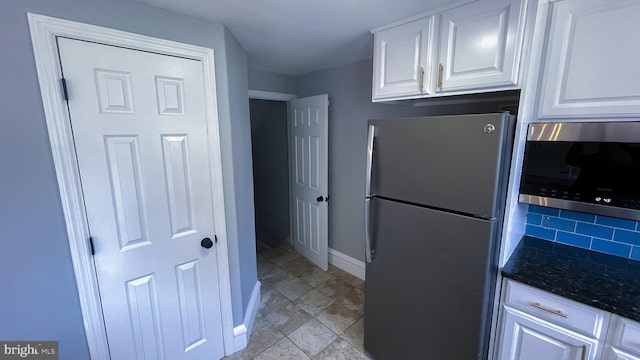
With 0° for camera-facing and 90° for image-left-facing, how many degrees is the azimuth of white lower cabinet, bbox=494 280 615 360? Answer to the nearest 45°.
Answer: approximately 0°

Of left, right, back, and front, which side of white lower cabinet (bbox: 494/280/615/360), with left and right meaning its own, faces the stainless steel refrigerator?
right

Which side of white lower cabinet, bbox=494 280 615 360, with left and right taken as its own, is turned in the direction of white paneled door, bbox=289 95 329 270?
right
